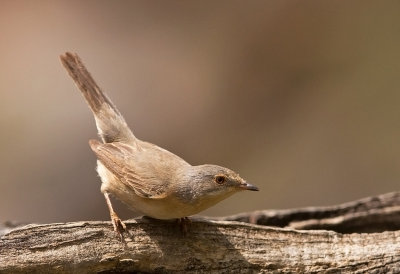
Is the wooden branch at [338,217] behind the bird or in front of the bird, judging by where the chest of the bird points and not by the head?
in front

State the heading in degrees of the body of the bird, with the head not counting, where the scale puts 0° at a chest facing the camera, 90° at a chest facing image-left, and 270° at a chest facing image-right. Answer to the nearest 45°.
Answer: approximately 270°
